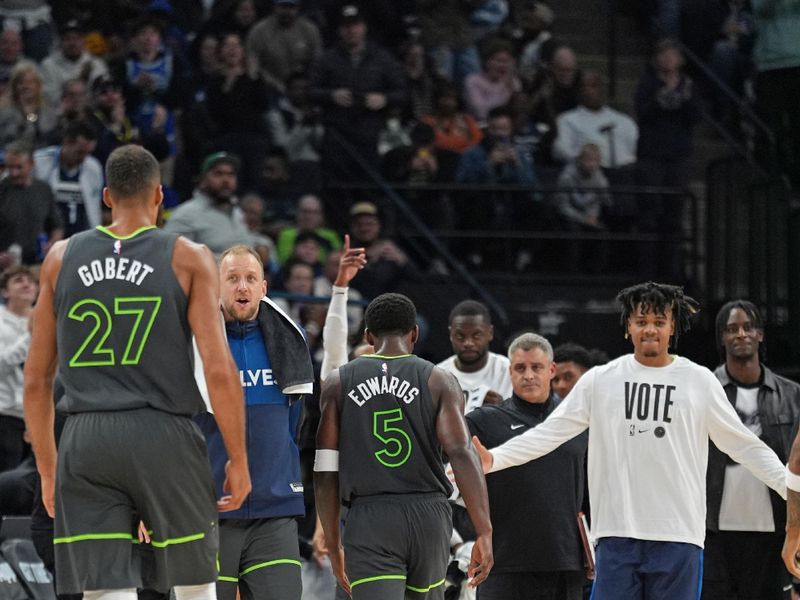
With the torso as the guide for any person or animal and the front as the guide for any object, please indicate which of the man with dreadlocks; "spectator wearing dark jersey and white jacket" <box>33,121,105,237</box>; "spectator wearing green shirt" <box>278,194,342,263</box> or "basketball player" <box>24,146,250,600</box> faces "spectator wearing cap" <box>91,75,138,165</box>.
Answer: the basketball player

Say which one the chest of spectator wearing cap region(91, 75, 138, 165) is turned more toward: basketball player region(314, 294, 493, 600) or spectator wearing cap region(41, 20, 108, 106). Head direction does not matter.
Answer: the basketball player

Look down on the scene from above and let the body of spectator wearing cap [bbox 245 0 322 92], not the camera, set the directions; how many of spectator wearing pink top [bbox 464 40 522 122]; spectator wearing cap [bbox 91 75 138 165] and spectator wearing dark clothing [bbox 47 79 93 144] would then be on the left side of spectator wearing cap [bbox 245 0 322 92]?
1

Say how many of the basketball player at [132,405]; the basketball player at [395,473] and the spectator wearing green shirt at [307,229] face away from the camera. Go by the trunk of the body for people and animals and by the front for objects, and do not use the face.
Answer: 2

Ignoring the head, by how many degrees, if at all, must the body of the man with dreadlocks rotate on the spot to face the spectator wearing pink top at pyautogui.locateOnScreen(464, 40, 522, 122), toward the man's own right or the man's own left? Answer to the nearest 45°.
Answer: approximately 180°

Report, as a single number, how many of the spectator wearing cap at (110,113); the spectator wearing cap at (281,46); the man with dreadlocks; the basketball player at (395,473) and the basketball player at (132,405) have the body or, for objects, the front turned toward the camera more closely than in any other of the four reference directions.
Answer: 3

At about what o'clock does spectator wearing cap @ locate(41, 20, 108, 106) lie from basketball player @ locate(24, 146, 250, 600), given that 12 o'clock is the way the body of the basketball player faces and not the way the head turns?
The spectator wearing cap is roughly at 12 o'clock from the basketball player.

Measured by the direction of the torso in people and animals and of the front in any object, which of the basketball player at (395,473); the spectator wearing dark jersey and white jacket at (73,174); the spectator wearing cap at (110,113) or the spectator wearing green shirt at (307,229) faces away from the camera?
the basketball player
